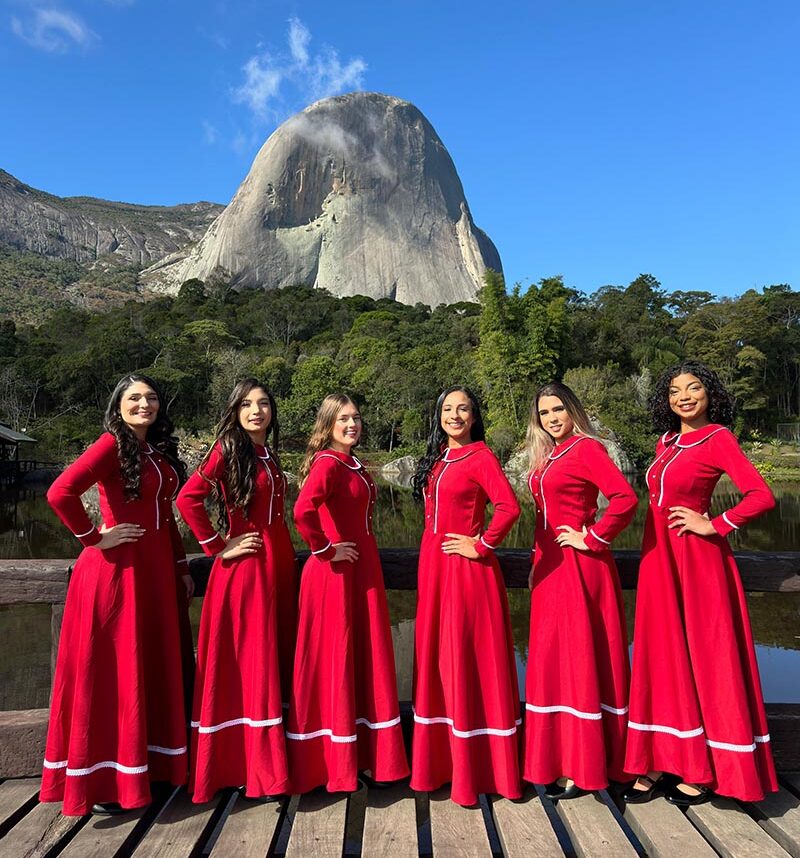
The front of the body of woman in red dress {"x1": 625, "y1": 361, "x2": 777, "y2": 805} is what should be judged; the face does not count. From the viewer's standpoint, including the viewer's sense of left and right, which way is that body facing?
facing the viewer and to the left of the viewer

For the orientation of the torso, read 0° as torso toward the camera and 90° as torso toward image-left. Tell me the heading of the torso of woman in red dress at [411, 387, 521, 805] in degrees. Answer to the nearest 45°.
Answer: approximately 45°

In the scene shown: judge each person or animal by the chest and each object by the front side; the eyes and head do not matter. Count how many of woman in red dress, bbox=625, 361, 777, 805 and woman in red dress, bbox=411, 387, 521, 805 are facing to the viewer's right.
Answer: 0

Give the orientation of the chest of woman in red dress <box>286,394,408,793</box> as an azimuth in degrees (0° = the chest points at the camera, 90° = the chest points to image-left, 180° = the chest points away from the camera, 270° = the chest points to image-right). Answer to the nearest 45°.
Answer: approximately 315°

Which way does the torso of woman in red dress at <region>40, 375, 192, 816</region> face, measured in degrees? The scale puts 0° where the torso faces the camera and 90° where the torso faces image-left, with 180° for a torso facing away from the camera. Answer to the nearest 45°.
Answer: approximately 315°

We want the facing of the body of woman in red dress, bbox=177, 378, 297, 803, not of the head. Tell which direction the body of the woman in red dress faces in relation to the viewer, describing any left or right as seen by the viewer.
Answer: facing the viewer and to the right of the viewer

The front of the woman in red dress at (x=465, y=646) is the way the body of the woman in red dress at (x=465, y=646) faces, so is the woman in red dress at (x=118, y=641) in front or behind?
in front
